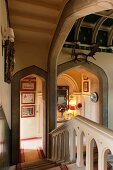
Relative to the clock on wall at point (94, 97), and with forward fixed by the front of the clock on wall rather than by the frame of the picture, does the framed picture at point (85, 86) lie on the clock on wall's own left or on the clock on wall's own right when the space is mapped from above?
on the clock on wall's own right

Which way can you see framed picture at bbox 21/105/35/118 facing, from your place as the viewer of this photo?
facing the viewer

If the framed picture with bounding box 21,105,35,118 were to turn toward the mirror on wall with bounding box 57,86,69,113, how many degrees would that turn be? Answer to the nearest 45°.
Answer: approximately 90° to its left

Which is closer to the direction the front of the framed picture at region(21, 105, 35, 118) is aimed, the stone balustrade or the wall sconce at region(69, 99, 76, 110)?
the stone balustrade

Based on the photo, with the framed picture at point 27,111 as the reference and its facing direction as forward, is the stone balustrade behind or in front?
in front

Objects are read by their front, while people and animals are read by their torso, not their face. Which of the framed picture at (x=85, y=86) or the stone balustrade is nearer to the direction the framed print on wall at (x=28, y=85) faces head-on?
the stone balustrade

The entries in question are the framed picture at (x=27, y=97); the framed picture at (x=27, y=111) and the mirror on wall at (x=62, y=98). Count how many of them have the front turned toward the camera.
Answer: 3

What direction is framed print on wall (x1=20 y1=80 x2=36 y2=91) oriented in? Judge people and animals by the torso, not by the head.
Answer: toward the camera

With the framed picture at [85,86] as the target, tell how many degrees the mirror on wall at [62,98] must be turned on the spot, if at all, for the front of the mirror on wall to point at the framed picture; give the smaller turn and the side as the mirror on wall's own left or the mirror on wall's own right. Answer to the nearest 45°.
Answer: approximately 45° to the mirror on wall's own left

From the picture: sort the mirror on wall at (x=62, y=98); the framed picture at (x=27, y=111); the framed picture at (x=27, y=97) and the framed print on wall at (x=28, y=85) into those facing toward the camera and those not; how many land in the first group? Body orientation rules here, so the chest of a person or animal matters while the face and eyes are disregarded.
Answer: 4

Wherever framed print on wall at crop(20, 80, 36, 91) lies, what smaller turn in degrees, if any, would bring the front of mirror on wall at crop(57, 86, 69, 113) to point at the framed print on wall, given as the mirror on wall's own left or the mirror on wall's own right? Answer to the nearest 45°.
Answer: approximately 90° to the mirror on wall's own right

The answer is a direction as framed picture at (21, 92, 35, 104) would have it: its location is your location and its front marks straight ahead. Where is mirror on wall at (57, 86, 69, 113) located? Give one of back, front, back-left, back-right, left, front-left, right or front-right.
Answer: left

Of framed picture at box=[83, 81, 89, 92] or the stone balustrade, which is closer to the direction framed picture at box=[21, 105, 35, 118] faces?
the stone balustrade

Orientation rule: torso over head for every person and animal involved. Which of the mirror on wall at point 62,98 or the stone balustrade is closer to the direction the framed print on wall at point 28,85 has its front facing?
the stone balustrade

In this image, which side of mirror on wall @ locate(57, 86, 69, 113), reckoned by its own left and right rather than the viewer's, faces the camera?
front
